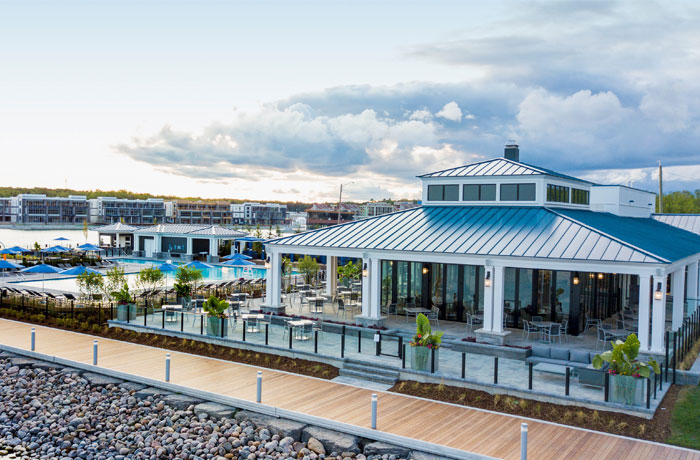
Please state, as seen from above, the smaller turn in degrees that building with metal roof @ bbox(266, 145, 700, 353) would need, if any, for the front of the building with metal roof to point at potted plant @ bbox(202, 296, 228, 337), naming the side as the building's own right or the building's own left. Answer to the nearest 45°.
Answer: approximately 45° to the building's own right

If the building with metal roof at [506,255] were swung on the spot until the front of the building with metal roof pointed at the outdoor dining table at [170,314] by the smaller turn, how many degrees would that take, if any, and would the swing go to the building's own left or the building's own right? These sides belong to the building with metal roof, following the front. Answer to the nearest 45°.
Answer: approximately 45° to the building's own right

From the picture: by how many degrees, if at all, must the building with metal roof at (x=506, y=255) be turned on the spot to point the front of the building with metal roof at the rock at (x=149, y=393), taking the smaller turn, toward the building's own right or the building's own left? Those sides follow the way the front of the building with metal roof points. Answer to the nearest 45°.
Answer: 0° — it already faces it

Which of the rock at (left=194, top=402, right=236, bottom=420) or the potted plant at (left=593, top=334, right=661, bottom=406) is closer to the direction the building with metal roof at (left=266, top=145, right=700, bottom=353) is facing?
the rock

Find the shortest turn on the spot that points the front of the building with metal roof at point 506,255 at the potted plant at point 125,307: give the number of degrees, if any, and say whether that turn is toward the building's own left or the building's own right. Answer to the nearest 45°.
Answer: approximately 45° to the building's own right

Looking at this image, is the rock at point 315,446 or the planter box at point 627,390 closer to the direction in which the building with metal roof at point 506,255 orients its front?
the rock

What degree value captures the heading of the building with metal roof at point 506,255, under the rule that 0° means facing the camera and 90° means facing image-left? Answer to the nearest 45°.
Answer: approximately 45°

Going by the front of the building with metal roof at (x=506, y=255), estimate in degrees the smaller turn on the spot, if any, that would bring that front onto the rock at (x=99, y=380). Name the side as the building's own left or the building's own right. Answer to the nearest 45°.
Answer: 0° — it already faces it

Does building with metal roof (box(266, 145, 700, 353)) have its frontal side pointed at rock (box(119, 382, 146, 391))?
yes
